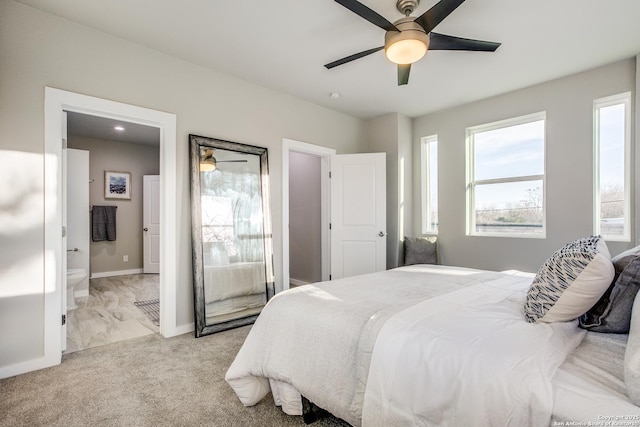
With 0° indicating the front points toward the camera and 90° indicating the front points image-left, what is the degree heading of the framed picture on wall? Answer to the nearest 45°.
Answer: approximately 0°

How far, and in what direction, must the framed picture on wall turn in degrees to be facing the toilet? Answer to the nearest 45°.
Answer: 0° — it already faces it

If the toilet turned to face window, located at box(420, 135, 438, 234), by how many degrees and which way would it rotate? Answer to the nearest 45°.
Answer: approximately 45° to its right

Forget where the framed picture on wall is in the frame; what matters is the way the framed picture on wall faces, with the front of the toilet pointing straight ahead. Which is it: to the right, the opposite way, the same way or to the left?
to the right

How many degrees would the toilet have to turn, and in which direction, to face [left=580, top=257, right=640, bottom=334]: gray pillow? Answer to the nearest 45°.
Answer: approximately 90° to its right

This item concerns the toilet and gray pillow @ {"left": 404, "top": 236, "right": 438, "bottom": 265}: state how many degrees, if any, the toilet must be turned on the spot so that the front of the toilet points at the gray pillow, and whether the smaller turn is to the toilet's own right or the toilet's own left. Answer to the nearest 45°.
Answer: approximately 45° to the toilet's own right

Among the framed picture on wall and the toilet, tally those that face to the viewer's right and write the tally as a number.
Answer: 1

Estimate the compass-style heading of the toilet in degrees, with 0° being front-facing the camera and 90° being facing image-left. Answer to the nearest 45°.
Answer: approximately 270°

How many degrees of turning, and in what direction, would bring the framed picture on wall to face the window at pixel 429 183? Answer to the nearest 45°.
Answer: approximately 45° to its left

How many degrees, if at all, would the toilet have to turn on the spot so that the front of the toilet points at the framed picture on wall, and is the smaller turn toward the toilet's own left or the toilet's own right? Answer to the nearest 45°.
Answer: approximately 90° to the toilet's own left
